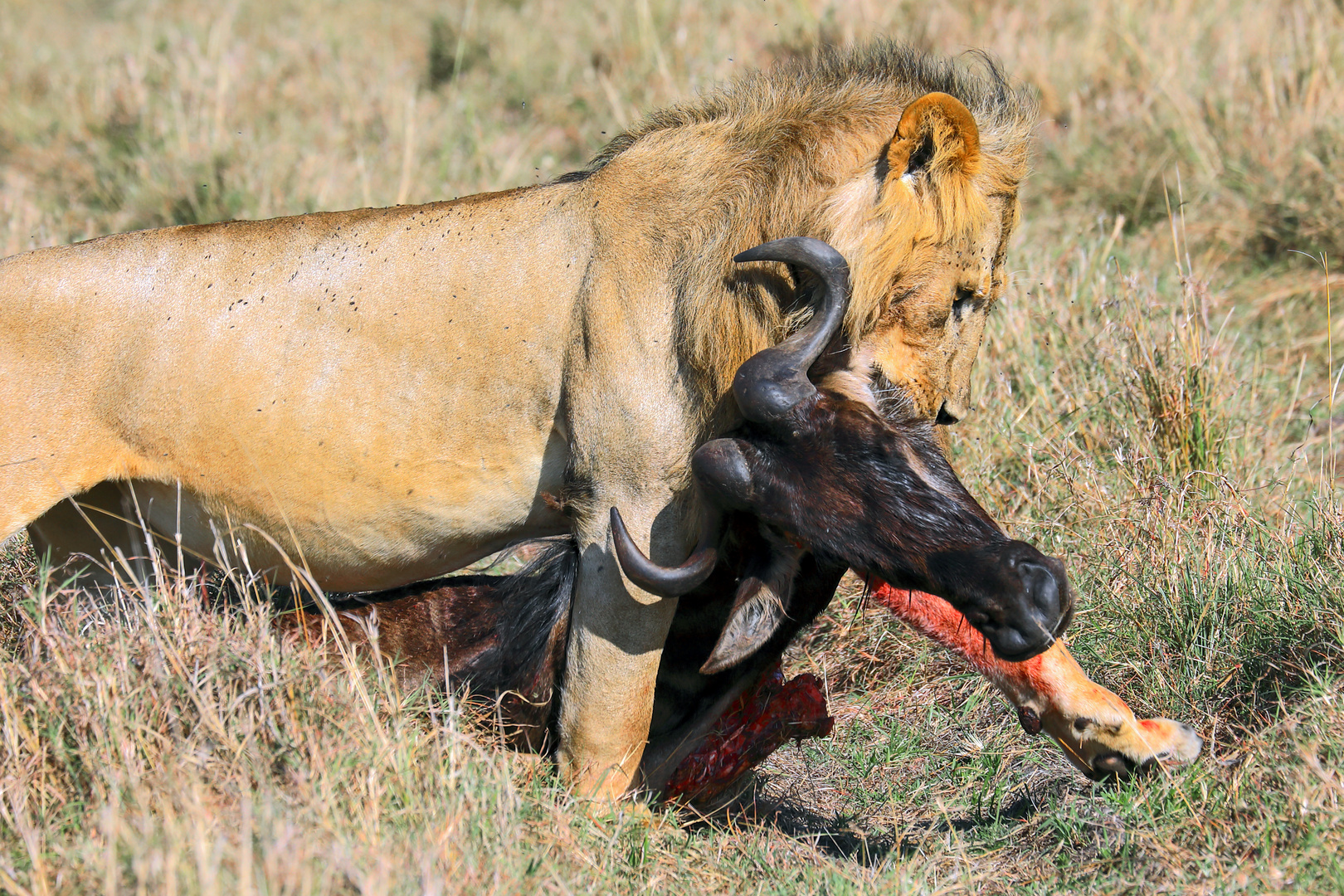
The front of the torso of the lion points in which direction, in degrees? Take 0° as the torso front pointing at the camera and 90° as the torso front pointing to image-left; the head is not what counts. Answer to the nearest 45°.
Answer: approximately 270°
